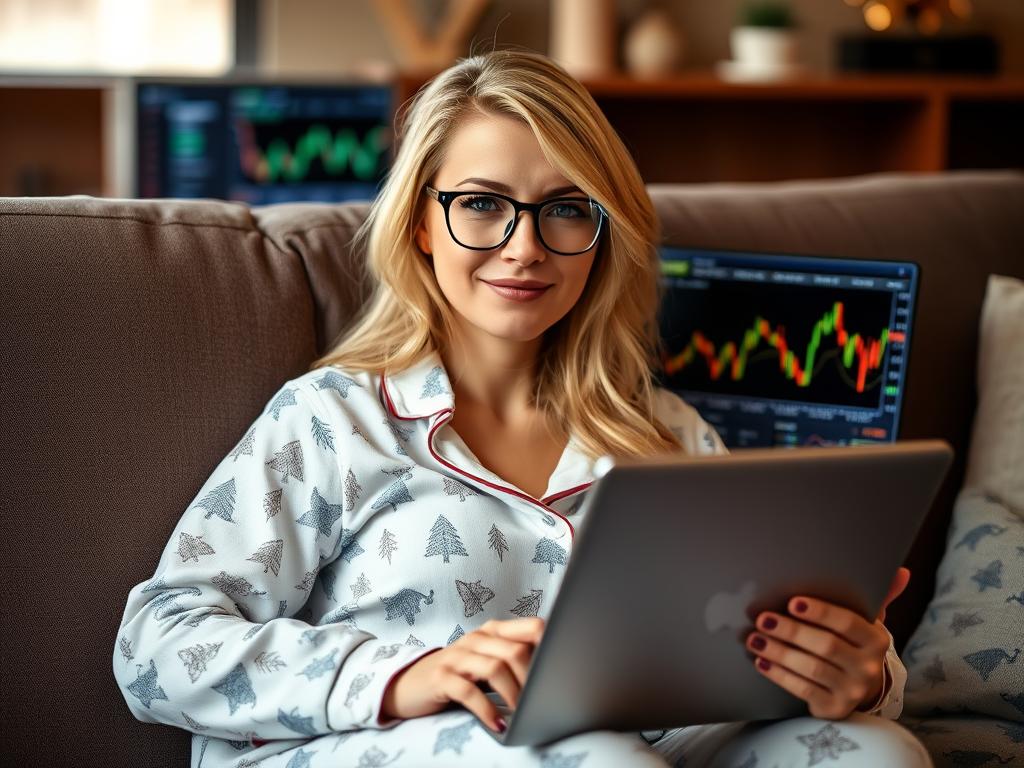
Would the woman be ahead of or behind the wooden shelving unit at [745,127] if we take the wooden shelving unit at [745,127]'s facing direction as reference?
ahead

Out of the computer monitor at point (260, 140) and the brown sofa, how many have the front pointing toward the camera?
2

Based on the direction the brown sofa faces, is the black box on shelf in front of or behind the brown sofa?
behind

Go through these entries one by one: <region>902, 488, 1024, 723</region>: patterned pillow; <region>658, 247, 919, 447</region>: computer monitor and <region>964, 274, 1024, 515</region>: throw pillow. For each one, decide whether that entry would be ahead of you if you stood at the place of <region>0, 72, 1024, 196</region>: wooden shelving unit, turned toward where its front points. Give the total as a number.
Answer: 3

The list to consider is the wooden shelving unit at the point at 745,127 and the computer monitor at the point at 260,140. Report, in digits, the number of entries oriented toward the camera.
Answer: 2

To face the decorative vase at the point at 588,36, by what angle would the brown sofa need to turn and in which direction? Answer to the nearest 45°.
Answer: approximately 180°

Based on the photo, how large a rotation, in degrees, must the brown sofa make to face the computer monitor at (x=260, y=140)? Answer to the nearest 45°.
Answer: approximately 180°

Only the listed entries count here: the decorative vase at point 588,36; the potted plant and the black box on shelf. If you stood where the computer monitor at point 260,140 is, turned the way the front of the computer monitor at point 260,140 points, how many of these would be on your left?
3

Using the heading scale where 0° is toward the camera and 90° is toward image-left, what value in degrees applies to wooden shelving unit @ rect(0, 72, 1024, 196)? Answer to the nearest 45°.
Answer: approximately 0°
